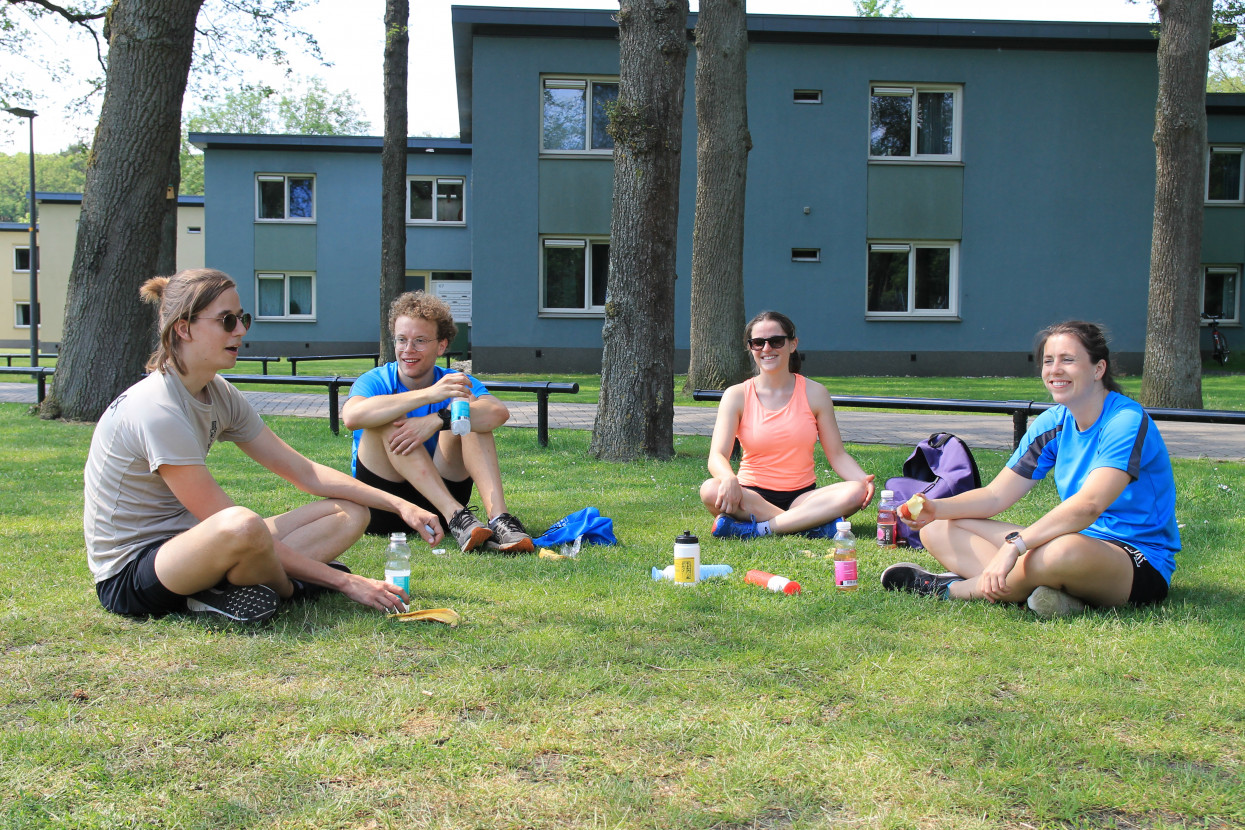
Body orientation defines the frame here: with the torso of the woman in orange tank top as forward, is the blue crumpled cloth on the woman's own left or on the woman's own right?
on the woman's own right

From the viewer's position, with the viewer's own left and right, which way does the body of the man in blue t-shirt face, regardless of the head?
facing the viewer and to the right of the viewer

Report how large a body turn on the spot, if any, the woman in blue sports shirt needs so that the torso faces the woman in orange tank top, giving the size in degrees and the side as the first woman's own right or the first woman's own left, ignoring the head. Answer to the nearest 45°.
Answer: approximately 90° to the first woman's own right

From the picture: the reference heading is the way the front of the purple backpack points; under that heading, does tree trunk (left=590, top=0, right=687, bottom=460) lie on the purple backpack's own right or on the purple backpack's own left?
on the purple backpack's own right

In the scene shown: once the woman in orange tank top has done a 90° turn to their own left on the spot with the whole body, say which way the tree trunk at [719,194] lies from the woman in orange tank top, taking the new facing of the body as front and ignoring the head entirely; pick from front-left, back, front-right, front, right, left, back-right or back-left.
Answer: left

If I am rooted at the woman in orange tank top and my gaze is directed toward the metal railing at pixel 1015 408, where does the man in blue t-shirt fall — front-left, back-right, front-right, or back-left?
back-left

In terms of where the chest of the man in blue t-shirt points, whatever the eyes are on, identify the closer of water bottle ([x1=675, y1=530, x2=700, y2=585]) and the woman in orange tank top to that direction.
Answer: the water bottle

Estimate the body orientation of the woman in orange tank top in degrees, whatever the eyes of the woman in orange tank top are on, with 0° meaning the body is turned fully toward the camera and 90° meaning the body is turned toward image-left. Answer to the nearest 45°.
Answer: approximately 0°

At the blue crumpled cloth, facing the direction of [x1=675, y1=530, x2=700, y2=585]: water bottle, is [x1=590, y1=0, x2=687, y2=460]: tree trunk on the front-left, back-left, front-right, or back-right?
back-left

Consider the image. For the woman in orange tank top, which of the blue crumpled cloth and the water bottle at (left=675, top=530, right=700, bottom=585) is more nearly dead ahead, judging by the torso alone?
the water bottle

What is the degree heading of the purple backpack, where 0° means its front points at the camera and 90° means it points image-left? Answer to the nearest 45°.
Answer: approximately 45°

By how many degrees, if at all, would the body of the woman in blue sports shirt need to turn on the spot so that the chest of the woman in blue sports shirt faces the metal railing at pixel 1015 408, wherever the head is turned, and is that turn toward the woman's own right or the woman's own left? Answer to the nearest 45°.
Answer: approximately 135° to the woman's own right
